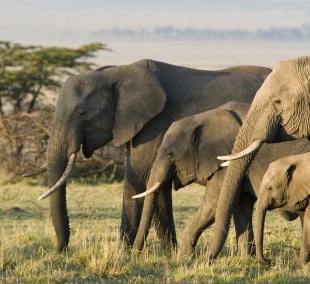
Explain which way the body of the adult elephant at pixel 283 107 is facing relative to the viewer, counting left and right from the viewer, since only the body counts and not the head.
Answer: facing to the left of the viewer

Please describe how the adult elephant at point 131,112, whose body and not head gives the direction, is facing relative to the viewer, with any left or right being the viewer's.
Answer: facing to the left of the viewer

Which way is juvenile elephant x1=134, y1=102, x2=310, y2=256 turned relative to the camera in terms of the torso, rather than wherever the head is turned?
to the viewer's left

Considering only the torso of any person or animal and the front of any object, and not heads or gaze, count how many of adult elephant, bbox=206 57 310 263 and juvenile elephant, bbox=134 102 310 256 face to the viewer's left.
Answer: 2

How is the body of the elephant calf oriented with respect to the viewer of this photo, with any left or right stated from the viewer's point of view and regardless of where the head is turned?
facing to the left of the viewer

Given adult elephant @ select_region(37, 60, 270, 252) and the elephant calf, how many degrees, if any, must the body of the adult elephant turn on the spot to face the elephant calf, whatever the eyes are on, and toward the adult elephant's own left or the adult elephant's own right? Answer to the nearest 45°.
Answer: approximately 135° to the adult elephant's own left
